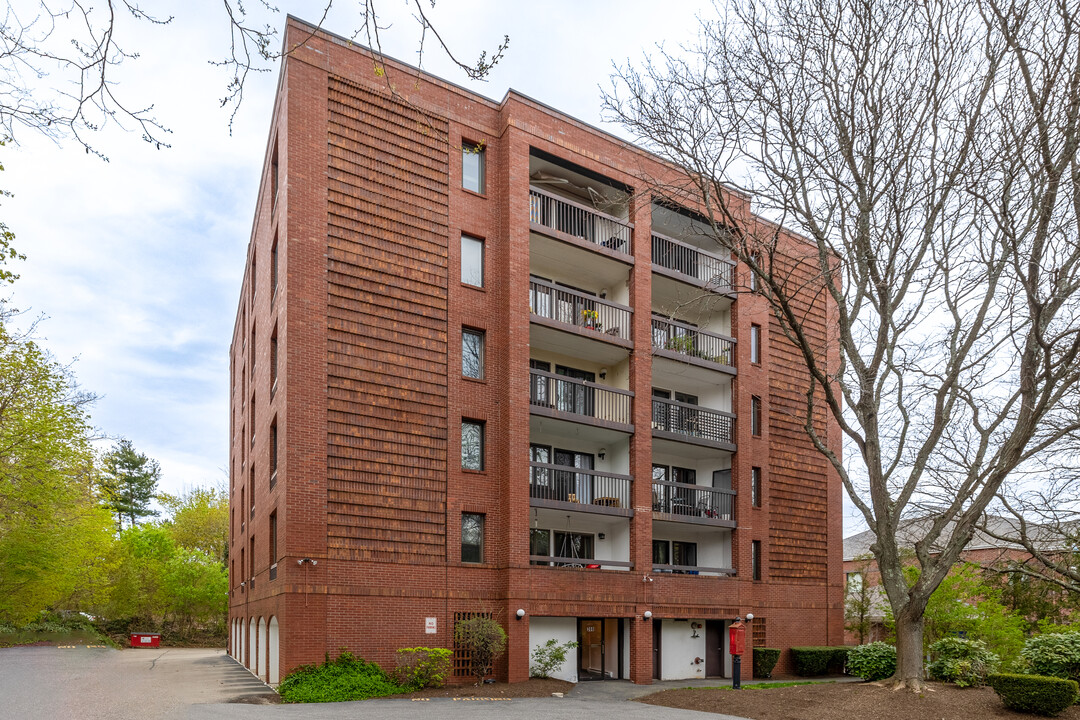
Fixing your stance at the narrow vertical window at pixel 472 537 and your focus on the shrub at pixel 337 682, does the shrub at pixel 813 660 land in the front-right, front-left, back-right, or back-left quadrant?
back-left

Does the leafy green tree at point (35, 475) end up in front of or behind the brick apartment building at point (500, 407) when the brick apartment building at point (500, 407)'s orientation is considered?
behind

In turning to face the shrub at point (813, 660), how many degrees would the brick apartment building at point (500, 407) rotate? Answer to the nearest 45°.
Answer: approximately 90° to its left

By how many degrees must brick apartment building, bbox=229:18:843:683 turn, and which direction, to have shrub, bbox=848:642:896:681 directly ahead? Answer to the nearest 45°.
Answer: approximately 45° to its left

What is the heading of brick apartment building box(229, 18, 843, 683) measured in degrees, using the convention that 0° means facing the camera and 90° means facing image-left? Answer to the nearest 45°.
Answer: approximately 315°

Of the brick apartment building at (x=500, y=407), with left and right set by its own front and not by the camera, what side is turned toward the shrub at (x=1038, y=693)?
front
